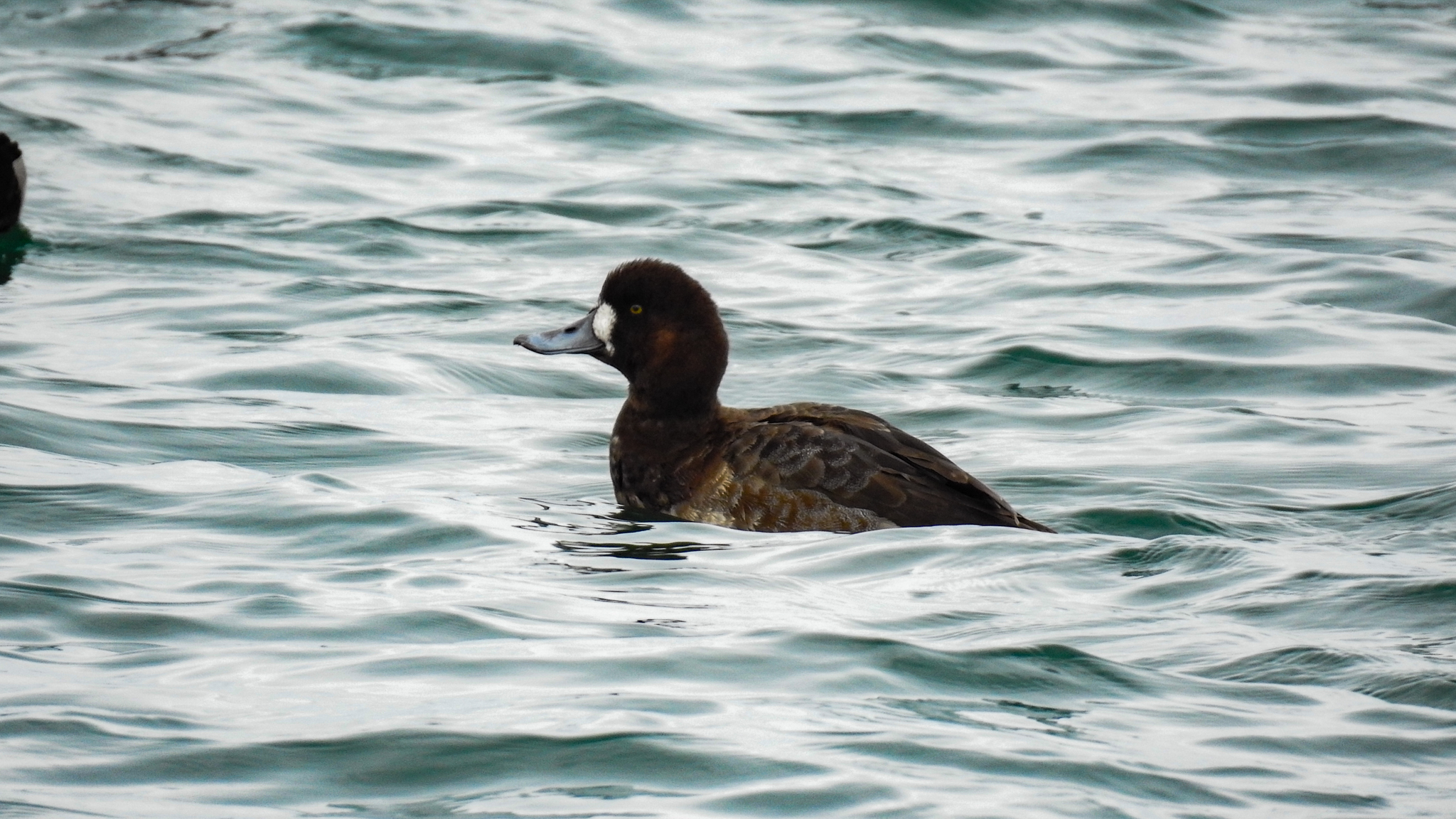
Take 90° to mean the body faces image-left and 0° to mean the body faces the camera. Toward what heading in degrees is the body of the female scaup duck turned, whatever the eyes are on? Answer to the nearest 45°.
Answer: approximately 90°
